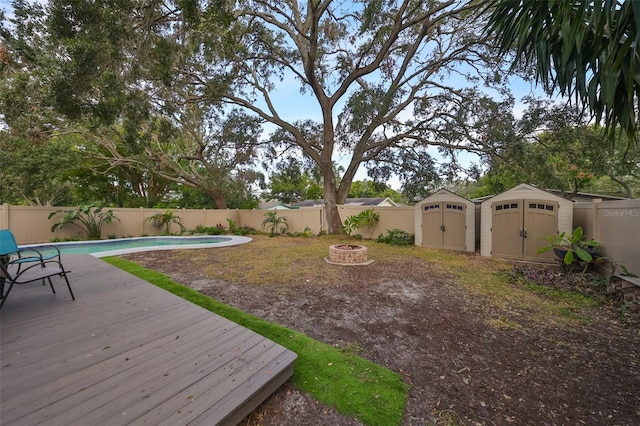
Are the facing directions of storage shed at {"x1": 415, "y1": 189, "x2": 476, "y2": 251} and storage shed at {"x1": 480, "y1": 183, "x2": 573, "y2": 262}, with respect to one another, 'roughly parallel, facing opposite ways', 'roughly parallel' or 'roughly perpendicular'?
roughly parallel

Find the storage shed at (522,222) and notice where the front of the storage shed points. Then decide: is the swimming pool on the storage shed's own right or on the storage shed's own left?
on the storage shed's own right

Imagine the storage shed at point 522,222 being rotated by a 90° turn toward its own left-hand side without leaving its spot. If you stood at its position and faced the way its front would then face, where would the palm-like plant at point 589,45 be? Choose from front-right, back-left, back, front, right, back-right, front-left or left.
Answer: right

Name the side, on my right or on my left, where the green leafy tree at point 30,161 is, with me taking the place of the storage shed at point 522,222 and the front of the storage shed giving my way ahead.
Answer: on my right

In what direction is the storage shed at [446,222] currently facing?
toward the camera

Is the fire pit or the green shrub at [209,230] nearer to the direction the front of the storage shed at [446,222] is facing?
the fire pit

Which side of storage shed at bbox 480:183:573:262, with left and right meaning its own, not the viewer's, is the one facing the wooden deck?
front

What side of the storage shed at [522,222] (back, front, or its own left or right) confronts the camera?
front

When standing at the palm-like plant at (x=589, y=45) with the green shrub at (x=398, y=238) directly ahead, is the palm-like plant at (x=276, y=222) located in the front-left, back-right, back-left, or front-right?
front-left

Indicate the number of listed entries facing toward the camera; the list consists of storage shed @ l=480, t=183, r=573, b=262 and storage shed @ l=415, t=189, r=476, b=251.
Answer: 2

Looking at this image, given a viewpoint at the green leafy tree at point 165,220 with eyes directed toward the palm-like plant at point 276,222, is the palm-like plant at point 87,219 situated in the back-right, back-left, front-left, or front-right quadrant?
back-right

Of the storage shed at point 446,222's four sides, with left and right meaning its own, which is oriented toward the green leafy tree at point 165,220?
right

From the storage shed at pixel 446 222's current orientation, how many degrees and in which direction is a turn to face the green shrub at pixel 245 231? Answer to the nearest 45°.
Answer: approximately 90° to its right

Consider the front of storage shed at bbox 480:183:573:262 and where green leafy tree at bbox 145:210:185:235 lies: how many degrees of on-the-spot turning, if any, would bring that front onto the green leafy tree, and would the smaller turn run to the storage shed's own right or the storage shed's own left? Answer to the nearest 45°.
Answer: approximately 90° to the storage shed's own right
